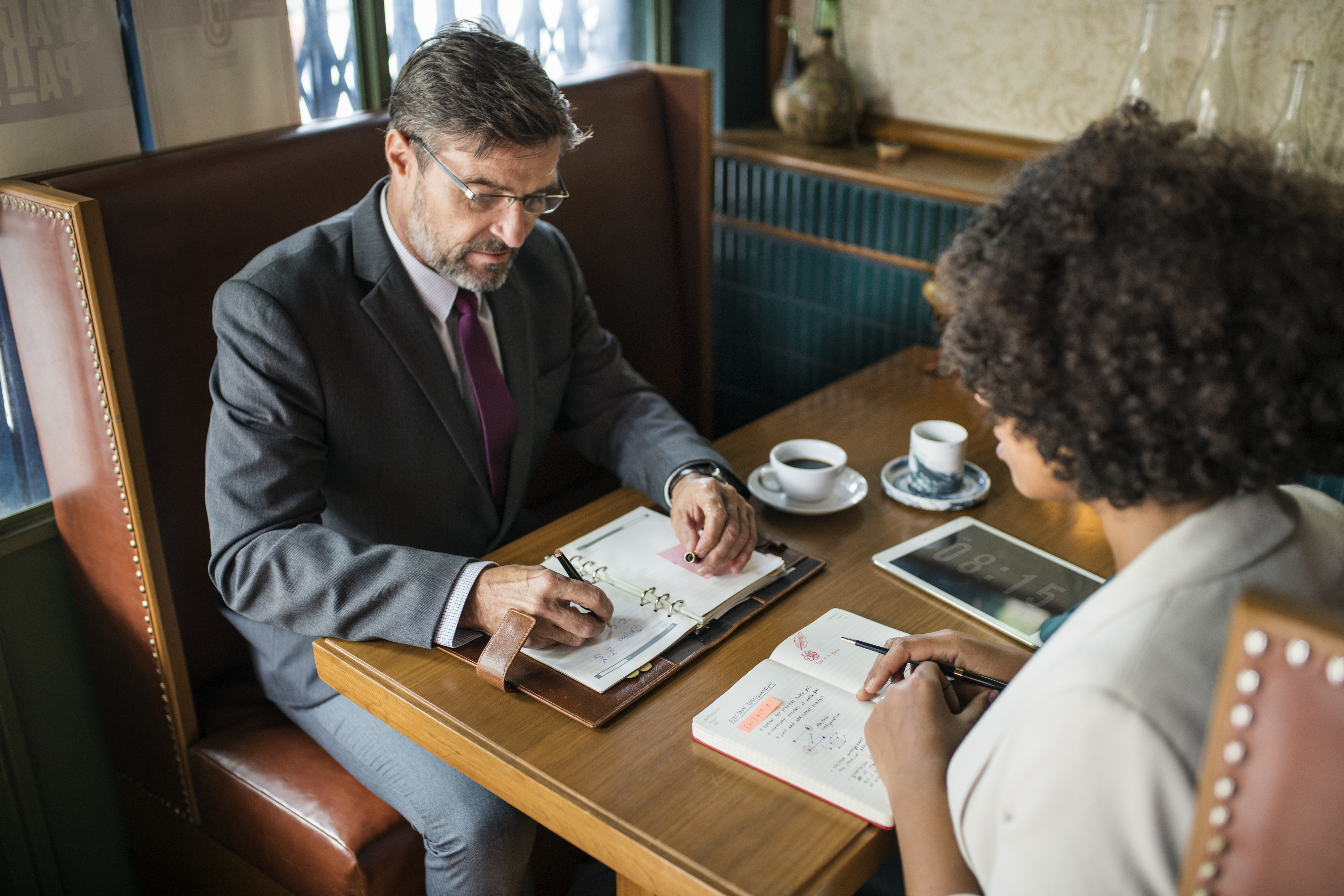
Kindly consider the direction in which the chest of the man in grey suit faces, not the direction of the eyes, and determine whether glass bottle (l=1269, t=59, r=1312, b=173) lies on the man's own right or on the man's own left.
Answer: on the man's own left

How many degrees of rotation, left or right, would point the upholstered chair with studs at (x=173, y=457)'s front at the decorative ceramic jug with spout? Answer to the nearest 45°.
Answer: approximately 90° to its left

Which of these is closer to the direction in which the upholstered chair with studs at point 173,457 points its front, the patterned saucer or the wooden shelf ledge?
the patterned saucer

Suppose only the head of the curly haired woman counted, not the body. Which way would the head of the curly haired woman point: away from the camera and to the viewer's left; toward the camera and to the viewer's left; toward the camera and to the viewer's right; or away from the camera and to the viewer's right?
away from the camera and to the viewer's left

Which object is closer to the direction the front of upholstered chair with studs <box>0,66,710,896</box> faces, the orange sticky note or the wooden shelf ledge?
the orange sticky note

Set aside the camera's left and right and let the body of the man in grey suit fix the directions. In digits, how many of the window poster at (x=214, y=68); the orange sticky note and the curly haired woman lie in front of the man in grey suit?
2

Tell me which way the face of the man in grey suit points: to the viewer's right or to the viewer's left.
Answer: to the viewer's right

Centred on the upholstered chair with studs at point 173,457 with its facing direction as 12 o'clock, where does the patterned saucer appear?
The patterned saucer is roughly at 11 o'clock from the upholstered chair with studs.

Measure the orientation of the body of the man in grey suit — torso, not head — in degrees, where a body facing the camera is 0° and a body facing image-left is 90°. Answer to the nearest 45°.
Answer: approximately 315°

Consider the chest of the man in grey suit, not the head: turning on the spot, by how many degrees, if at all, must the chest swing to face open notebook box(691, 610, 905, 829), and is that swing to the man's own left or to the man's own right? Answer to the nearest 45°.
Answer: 0° — they already face it

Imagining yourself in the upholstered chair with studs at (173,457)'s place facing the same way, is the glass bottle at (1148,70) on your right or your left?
on your left

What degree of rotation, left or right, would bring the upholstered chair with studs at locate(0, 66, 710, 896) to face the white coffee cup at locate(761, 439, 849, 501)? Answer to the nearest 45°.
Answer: approximately 45° to its left
